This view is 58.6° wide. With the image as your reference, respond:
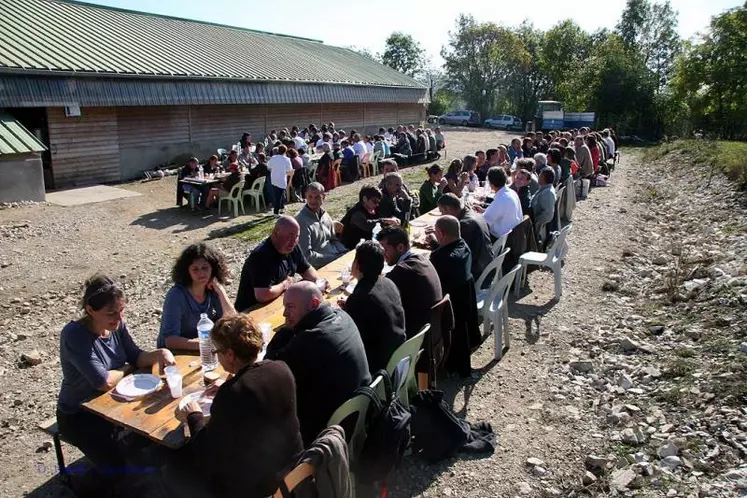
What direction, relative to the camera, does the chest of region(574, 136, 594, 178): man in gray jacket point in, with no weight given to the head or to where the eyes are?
to the viewer's left

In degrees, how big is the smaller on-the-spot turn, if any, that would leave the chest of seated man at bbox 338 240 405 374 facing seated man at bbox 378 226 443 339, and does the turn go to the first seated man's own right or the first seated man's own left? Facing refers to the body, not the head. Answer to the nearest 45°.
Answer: approximately 90° to the first seated man's own right

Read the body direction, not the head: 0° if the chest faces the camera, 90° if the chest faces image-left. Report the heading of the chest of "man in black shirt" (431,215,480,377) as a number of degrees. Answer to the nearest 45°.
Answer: approximately 135°

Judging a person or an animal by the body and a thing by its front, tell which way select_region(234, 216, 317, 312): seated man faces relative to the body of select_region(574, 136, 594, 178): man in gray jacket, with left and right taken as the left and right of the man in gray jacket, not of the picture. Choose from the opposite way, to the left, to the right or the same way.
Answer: the opposite way

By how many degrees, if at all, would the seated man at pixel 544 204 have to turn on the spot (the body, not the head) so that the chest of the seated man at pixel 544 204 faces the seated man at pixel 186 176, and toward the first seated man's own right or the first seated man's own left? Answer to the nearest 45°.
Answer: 0° — they already face them

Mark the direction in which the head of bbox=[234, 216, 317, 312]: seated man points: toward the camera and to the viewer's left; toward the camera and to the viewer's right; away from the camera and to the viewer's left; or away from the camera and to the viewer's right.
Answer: toward the camera and to the viewer's right

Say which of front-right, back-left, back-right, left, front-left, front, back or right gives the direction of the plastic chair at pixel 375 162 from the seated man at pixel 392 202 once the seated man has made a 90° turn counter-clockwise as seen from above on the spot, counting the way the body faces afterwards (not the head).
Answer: front-left

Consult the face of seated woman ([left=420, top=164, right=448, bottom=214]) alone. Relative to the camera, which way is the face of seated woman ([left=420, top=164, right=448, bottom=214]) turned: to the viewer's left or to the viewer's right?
to the viewer's right

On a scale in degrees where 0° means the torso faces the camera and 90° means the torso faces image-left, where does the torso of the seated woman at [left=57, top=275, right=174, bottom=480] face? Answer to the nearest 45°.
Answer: approximately 315°

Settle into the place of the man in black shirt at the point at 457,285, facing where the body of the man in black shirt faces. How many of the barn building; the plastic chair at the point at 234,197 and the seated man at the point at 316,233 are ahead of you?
3

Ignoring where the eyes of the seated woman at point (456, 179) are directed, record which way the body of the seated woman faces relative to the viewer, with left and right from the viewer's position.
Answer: facing the viewer and to the right of the viewer

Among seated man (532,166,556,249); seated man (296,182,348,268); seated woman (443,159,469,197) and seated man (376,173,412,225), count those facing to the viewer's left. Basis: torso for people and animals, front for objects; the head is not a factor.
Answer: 1

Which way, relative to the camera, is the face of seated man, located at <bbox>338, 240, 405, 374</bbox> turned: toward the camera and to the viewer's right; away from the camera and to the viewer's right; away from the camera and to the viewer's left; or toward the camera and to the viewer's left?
away from the camera and to the viewer's left

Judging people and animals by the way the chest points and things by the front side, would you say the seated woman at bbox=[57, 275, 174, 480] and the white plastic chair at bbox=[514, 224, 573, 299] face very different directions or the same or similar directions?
very different directions
